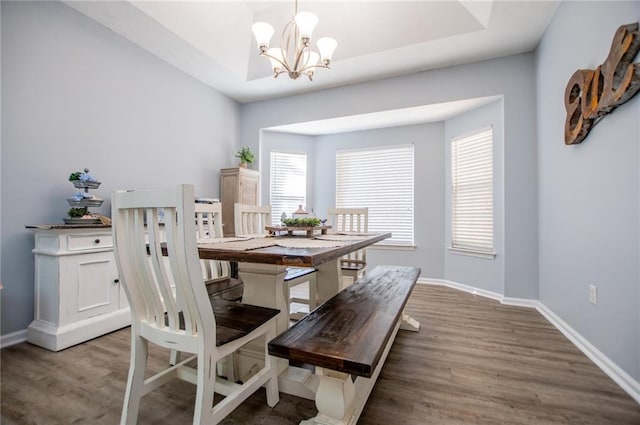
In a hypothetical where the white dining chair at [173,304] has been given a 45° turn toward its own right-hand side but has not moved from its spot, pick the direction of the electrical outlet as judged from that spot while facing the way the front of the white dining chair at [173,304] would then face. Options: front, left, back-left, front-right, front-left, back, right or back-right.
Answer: front

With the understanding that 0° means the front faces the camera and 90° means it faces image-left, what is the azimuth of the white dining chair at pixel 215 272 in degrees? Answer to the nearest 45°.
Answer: approximately 315°

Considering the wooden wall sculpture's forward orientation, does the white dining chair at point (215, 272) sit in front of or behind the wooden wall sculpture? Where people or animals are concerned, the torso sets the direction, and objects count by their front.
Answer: in front

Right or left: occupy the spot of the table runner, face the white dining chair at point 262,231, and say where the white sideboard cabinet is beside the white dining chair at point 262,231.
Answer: left

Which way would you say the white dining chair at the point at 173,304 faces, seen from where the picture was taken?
facing away from the viewer and to the right of the viewer

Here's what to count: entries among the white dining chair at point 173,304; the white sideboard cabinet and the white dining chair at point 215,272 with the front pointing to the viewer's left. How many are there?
0

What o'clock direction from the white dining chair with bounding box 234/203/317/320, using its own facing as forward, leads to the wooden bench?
The wooden bench is roughly at 1 o'clock from the white dining chair.

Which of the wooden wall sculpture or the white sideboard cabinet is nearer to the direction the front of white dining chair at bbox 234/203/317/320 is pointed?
the wooden wall sculpture

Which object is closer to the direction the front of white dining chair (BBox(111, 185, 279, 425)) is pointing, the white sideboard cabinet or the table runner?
the table runner

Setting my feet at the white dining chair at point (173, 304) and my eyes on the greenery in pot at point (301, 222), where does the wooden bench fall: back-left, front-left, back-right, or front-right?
front-right

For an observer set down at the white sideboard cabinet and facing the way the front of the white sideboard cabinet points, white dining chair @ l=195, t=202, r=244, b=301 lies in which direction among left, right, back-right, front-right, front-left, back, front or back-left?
front

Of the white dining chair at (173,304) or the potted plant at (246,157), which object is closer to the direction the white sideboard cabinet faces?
the white dining chair

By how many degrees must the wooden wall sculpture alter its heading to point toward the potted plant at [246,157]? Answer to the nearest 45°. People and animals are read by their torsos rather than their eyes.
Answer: approximately 45° to its right

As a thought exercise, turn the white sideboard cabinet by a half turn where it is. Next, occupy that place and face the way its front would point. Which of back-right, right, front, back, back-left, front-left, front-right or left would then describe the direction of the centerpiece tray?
back

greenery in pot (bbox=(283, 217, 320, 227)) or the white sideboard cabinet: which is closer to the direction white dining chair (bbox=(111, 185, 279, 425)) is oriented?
the greenery in pot

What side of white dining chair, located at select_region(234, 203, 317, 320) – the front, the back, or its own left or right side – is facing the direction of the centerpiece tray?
front

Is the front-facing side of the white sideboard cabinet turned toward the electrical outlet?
yes
